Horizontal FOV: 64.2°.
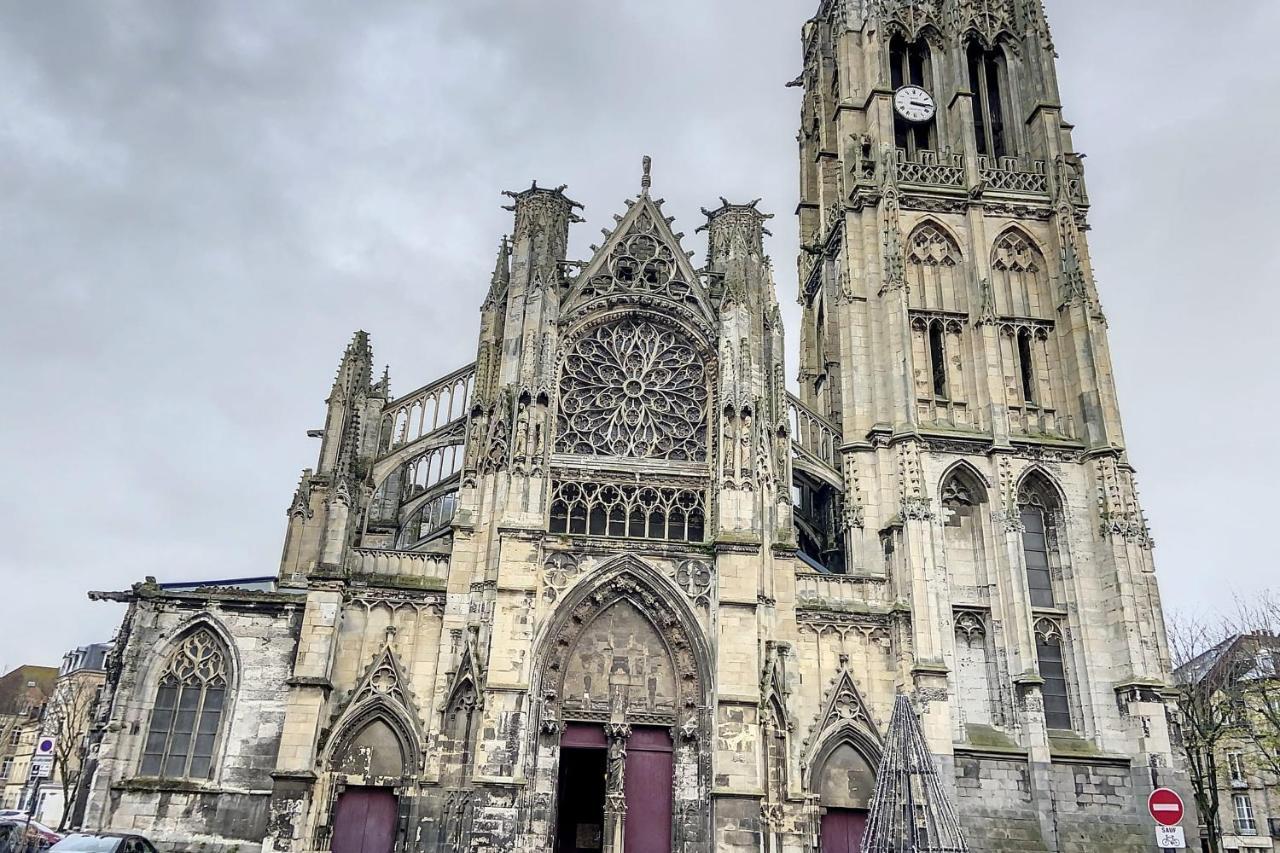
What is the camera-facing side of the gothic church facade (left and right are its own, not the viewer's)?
front

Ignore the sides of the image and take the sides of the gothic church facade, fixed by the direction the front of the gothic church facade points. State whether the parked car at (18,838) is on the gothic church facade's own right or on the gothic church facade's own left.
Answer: on the gothic church facade's own right

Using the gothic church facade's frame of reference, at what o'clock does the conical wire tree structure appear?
The conical wire tree structure is roughly at 11 o'clock from the gothic church facade.

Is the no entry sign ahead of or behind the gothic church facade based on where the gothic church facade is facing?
ahead

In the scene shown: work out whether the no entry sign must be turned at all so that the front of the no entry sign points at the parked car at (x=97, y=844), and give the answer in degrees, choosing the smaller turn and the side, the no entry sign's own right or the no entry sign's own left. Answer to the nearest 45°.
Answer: approximately 90° to the no entry sign's own right

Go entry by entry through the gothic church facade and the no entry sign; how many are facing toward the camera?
2

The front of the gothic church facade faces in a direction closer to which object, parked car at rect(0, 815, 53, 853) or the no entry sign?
the no entry sign

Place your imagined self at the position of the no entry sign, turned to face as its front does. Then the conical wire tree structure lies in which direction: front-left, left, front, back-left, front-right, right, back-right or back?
back-right

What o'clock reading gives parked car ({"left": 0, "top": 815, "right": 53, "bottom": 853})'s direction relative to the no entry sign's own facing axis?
The parked car is roughly at 3 o'clock from the no entry sign.

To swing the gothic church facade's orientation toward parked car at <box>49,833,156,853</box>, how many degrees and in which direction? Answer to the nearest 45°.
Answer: approximately 45° to its right
